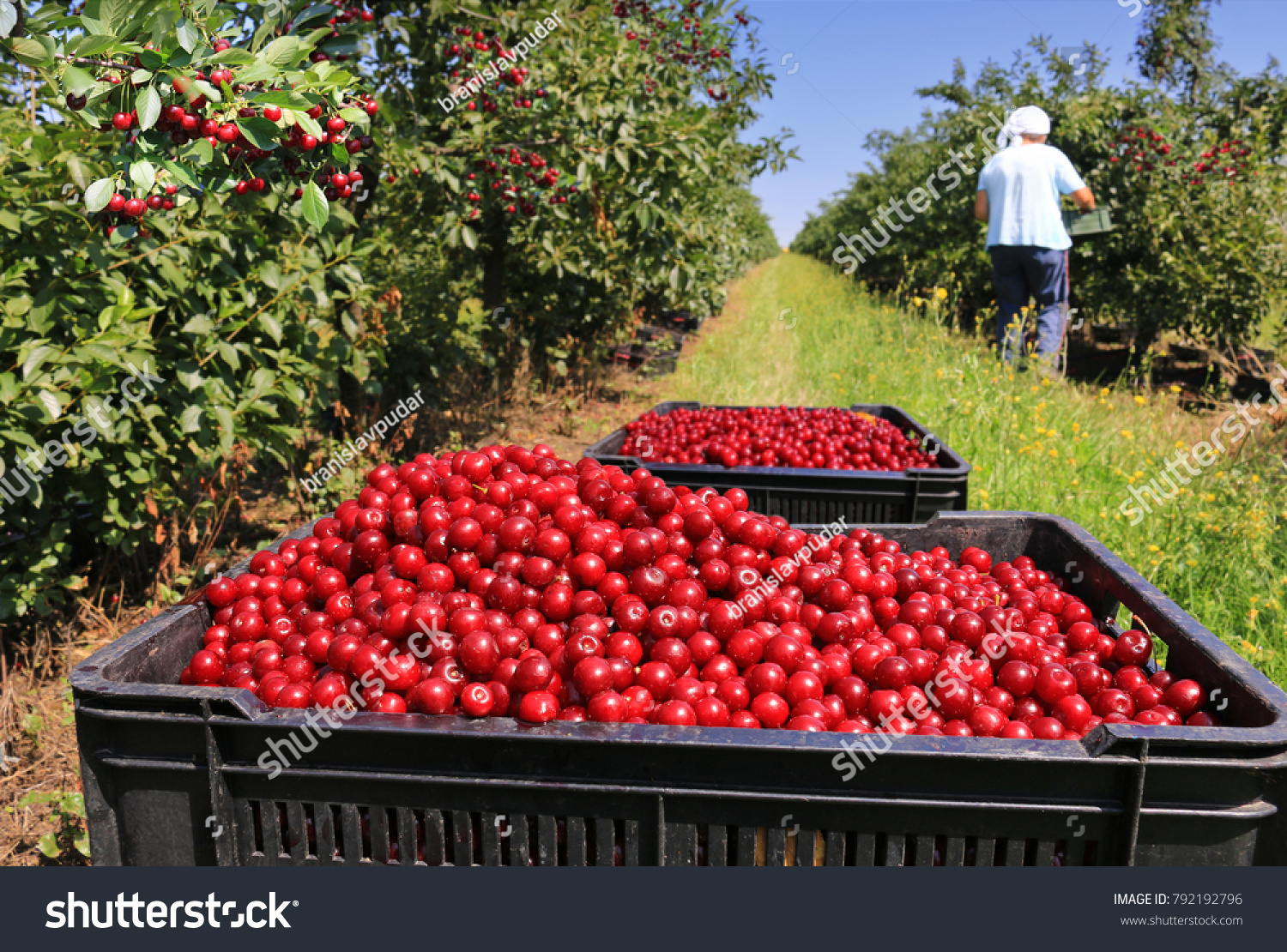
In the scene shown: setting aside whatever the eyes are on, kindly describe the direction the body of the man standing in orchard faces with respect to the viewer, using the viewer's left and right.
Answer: facing away from the viewer

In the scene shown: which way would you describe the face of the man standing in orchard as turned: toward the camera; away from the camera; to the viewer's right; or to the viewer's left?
away from the camera

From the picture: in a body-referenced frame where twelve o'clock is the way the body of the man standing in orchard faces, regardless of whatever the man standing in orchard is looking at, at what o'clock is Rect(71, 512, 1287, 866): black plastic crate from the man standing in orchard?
The black plastic crate is roughly at 6 o'clock from the man standing in orchard.

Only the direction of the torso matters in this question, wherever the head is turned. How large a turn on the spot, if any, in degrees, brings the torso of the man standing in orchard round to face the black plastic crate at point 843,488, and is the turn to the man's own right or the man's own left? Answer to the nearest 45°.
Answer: approximately 180°
